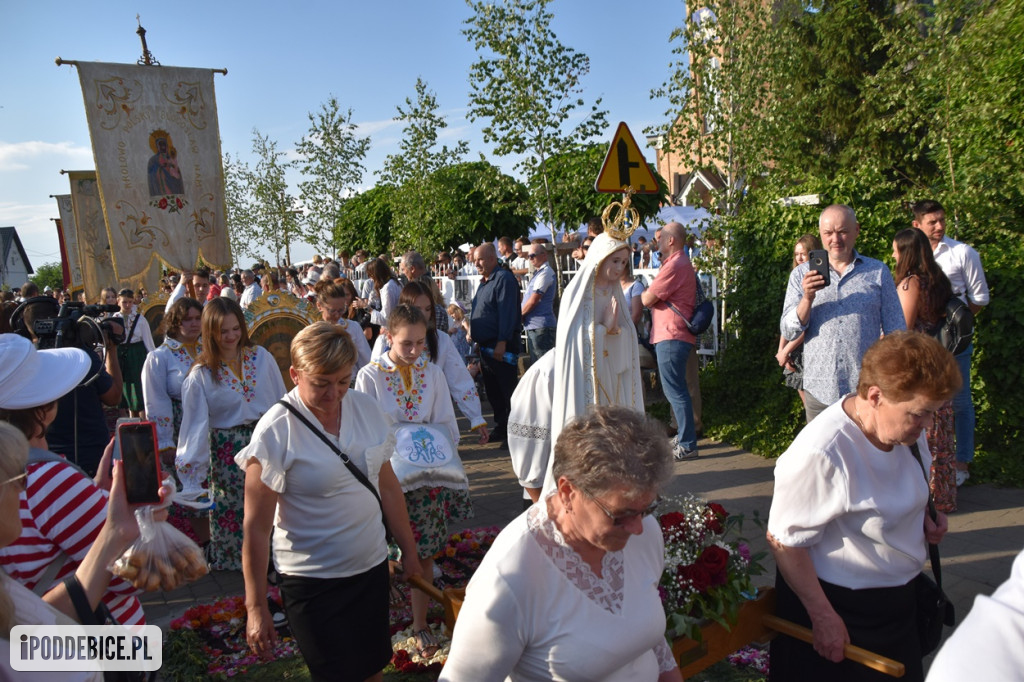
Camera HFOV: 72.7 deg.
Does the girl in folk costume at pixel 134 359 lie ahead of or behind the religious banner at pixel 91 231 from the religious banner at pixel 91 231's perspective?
ahead

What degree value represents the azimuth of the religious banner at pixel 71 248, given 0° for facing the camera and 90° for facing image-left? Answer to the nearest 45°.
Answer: approximately 315°

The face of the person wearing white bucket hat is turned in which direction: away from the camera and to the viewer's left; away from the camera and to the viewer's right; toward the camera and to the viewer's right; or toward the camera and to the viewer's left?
away from the camera and to the viewer's right

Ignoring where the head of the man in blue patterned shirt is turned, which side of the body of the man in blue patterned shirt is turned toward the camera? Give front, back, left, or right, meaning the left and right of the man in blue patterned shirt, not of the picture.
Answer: front

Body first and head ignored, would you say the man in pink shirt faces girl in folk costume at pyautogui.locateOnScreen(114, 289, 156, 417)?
yes

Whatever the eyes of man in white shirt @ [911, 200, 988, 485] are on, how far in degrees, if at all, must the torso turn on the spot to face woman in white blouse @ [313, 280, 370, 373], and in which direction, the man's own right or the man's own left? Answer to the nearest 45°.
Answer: approximately 45° to the man's own right

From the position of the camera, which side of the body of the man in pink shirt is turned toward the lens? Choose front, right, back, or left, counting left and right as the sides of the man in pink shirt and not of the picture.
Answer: left

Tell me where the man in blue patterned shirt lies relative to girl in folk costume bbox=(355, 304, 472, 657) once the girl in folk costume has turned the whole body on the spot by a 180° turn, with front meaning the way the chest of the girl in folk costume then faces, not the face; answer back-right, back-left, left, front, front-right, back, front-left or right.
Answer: right

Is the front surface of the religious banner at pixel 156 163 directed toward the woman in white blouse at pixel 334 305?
yes
